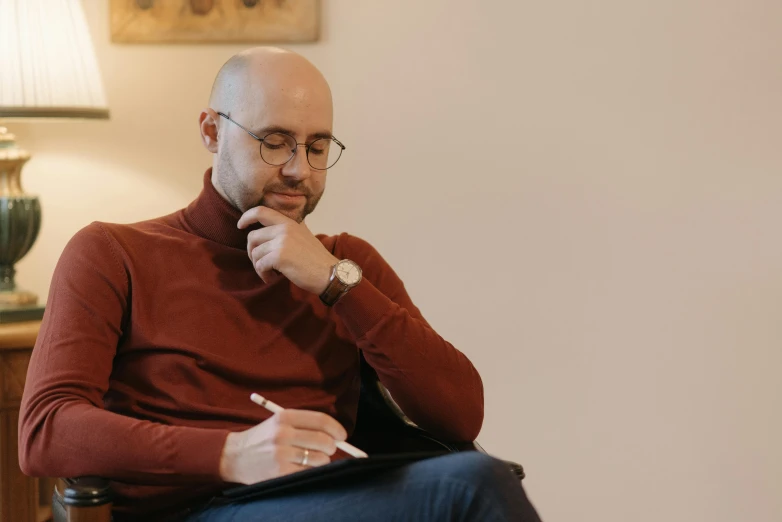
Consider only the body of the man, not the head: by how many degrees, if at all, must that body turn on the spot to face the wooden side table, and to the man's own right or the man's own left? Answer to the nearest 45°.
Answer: approximately 180°

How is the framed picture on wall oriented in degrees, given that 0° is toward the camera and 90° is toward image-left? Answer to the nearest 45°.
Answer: approximately 0°

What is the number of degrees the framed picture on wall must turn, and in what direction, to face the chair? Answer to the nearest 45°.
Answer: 0° — it already faces it

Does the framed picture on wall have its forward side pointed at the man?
yes

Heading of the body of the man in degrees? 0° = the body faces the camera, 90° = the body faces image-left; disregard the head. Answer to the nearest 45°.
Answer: approximately 315°
